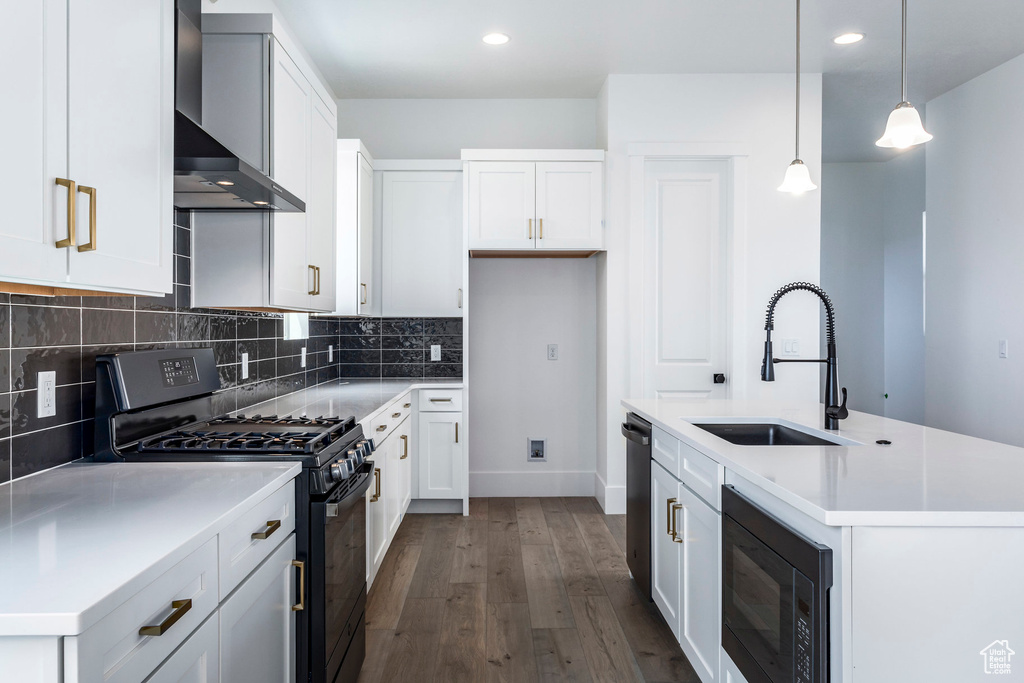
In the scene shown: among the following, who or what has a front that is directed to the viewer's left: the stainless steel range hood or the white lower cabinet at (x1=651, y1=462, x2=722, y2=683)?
the white lower cabinet

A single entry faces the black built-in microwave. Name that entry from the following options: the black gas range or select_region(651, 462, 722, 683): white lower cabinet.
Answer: the black gas range

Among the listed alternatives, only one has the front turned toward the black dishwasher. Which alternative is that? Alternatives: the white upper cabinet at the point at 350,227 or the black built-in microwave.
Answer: the white upper cabinet

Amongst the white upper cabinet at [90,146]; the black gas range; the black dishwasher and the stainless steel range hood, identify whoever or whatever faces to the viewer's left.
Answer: the black dishwasher

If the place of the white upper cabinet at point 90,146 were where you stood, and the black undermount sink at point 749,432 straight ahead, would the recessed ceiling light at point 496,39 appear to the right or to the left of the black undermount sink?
left

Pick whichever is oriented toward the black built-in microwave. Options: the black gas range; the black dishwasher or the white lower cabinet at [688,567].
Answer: the black gas range

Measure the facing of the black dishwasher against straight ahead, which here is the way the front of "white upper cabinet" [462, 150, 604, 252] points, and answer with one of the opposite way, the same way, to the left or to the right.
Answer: to the right

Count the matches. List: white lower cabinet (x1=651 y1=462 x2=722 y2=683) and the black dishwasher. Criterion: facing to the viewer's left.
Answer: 2

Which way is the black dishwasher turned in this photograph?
to the viewer's left

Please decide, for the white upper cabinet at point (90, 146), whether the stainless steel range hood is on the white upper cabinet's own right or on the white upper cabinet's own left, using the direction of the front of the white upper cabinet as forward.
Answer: on the white upper cabinet's own left
